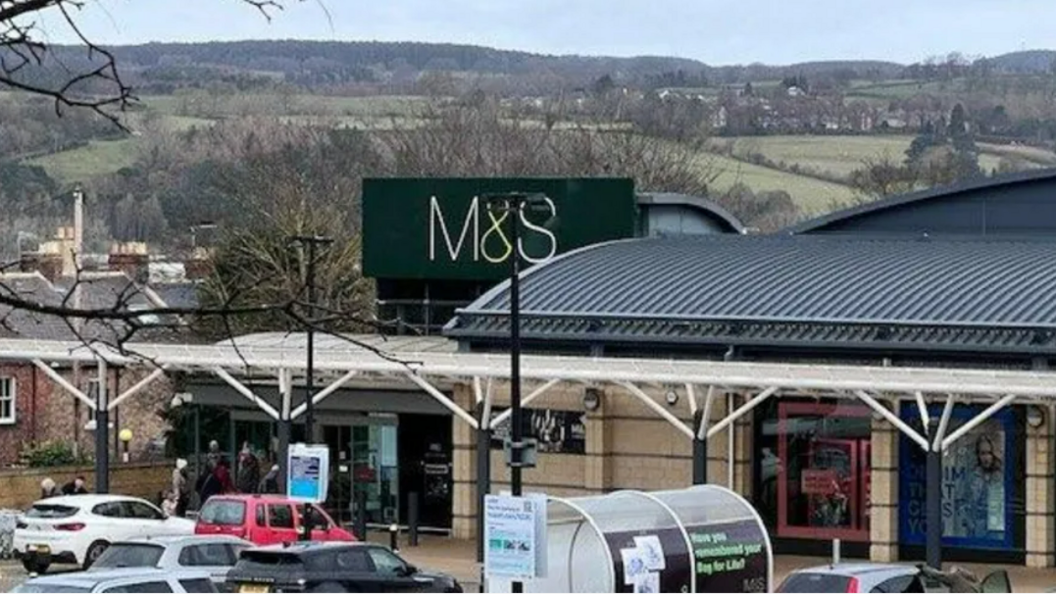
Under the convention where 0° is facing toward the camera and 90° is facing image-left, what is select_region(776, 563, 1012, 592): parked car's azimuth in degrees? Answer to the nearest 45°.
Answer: approximately 225°

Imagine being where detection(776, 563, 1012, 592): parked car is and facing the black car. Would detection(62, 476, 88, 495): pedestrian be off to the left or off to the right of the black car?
right

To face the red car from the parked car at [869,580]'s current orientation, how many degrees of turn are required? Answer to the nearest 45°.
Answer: approximately 90° to its left

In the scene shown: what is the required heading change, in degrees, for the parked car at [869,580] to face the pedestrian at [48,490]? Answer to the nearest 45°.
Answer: approximately 90° to its left

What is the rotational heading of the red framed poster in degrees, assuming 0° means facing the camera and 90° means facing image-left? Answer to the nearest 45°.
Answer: approximately 0°

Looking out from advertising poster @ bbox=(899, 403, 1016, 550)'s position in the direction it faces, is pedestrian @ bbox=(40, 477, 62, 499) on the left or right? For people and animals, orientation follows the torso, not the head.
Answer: on its right

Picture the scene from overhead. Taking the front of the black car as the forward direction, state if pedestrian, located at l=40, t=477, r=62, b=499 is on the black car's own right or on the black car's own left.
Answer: on the black car's own left

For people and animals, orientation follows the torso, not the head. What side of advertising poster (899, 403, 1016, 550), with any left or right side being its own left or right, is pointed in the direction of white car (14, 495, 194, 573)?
right

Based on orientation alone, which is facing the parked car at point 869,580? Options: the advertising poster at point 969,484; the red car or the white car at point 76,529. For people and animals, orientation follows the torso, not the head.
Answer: the advertising poster

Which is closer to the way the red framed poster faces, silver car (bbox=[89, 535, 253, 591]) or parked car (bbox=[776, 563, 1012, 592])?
the parked car
